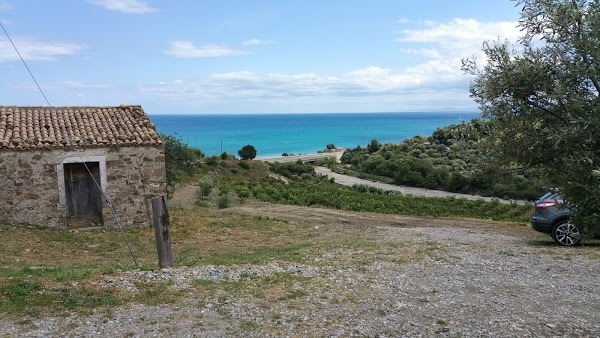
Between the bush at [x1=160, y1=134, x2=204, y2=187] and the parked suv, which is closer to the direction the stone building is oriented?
the parked suv

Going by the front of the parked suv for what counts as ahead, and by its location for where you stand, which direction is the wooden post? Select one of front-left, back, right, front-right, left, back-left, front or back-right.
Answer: back

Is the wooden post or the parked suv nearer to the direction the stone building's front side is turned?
the wooden post

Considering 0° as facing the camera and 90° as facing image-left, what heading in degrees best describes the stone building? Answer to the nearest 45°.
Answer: approximately 0°

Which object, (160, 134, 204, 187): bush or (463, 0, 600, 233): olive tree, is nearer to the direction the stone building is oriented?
the olive tree

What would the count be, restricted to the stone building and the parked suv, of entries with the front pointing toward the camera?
1

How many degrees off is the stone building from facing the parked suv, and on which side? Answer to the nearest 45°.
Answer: approximately 45° to its left

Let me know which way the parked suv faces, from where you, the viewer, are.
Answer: facing away from the viewer and to the right of the viewer

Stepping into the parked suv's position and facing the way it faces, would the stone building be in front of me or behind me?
behind

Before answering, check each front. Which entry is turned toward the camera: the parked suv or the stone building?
the stone building

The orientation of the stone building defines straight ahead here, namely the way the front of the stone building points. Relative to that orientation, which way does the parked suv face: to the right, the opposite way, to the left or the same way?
to the left

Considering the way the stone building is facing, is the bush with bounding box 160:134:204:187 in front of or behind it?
behind

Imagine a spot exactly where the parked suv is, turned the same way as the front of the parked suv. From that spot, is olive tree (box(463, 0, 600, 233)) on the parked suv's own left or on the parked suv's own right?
on the parked suv's own right
